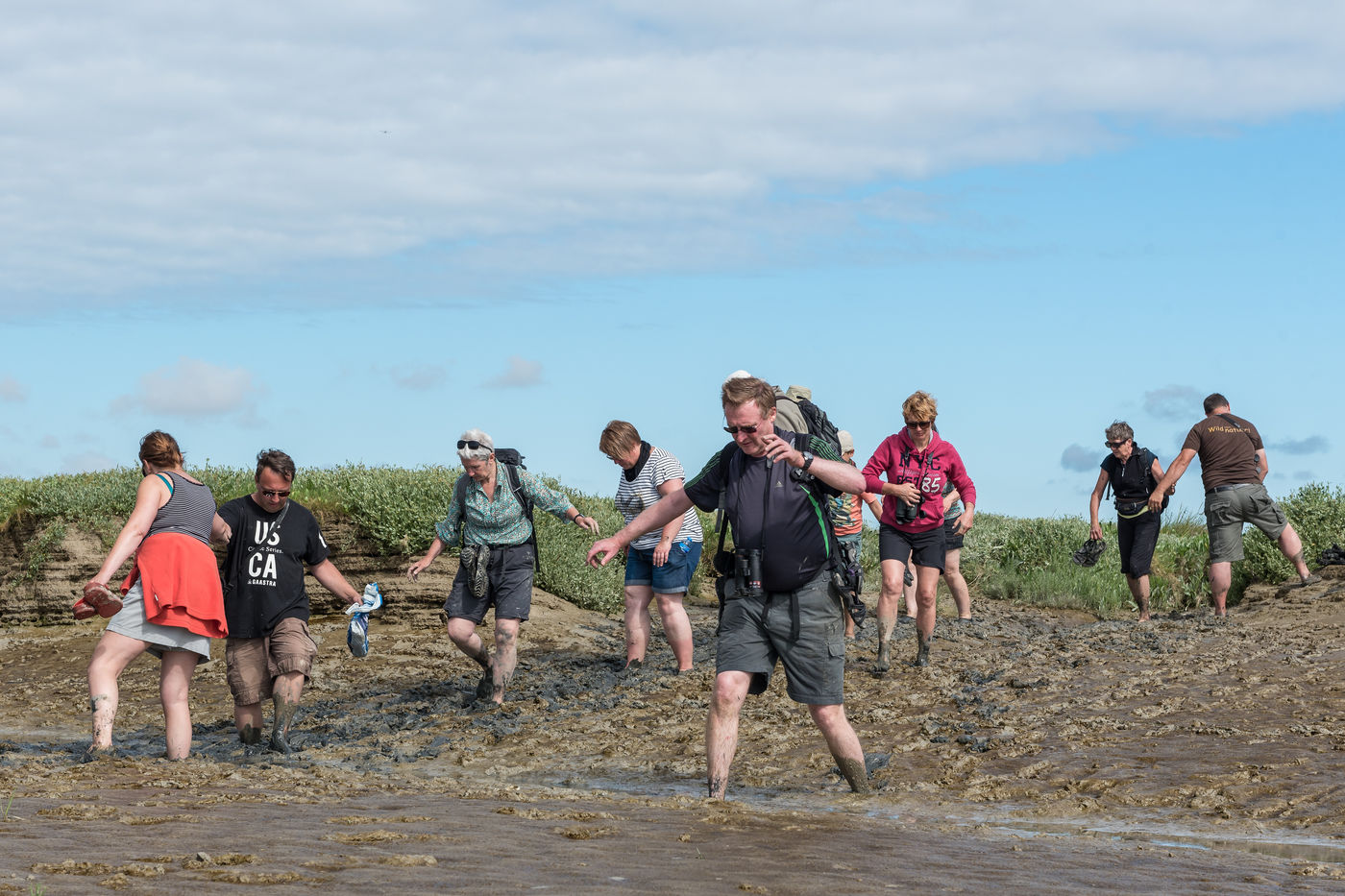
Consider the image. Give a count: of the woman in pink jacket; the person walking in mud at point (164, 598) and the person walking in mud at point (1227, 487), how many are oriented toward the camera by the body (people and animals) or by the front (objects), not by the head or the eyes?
1

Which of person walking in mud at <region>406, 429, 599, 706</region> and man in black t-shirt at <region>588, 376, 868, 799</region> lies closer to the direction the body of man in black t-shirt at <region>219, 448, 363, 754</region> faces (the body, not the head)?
the man in black t-shirt

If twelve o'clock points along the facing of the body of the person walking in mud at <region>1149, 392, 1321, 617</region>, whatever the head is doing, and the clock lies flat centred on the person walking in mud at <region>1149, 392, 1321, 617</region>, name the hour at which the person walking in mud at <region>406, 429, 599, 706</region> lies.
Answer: the person walking in mud at <region>406, 429, 599, 706</region> is roughly at 7 o'clock from the person walking in mud at <region>1149, 392, 1321, 617</region>.

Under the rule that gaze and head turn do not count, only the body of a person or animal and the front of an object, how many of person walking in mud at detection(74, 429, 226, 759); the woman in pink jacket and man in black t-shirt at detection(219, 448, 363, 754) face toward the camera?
2

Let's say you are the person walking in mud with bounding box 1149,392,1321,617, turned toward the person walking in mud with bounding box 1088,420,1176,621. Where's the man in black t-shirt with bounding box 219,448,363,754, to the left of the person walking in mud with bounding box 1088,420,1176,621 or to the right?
left

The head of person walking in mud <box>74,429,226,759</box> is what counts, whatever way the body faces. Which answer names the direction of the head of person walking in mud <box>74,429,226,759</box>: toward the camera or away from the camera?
away from the camera

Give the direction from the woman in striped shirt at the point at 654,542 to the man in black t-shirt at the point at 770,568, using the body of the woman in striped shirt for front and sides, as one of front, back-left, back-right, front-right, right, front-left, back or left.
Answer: front-left
